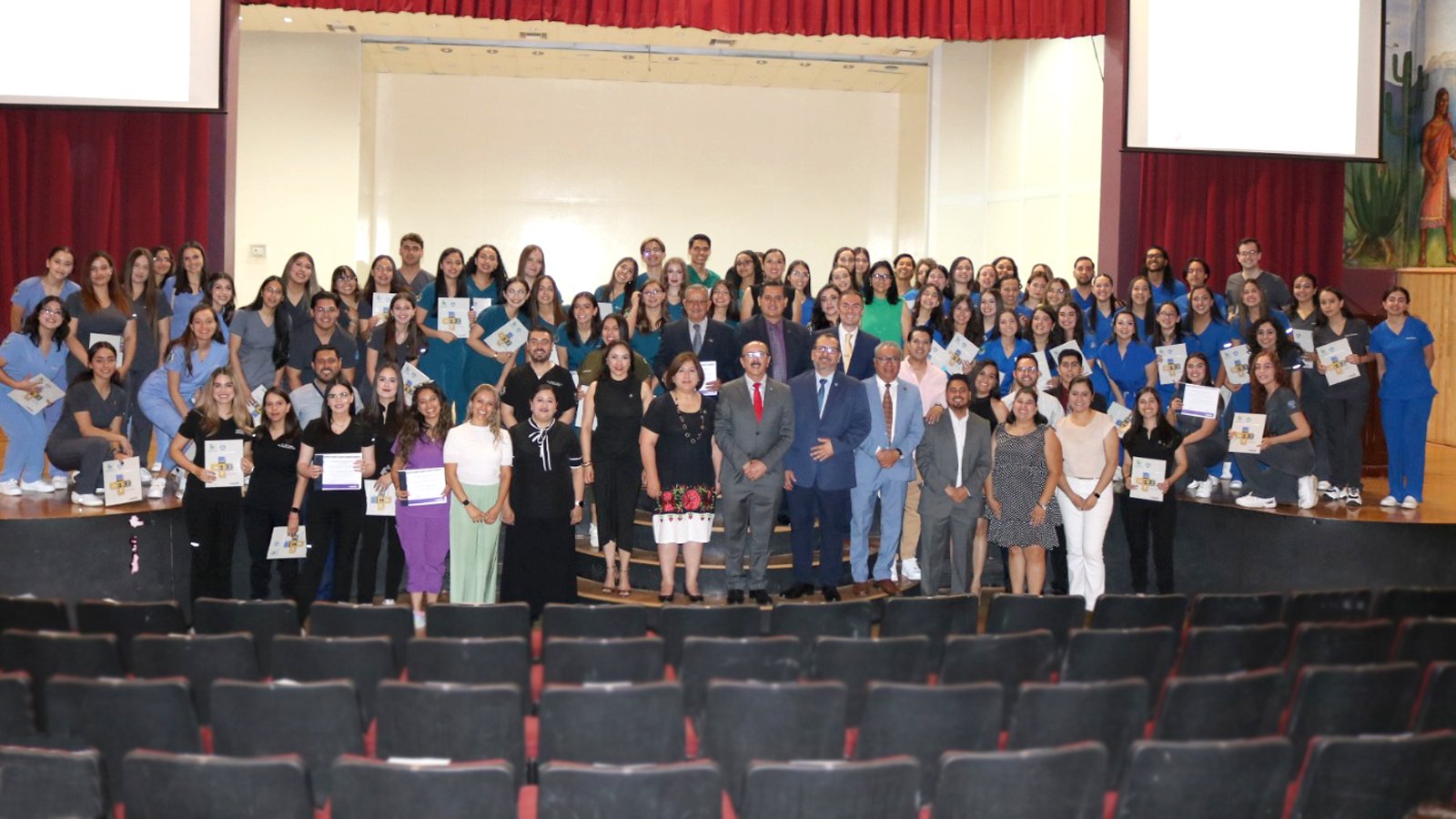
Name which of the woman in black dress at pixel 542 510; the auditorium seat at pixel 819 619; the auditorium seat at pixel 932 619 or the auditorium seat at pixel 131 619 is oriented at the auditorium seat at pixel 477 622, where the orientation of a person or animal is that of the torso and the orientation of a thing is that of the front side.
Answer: the woman in black dress

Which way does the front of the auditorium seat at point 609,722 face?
away from the camera

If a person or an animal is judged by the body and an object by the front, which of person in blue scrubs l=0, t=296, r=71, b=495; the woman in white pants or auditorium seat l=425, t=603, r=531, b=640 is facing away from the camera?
the auditorium seat

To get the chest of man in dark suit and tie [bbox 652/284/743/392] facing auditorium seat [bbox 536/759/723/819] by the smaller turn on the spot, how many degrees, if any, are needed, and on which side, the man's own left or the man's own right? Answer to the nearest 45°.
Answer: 0° — they already face it

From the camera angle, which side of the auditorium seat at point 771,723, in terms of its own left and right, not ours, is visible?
back

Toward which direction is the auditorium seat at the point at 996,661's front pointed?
away from the camera

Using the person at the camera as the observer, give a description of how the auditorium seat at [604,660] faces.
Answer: facing away from the viewer

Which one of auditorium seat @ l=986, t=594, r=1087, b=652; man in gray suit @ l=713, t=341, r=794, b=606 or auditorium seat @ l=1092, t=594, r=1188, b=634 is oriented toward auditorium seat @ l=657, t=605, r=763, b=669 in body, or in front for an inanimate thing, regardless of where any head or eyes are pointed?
the man in gray suit

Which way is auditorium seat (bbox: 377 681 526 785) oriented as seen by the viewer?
away from the camera

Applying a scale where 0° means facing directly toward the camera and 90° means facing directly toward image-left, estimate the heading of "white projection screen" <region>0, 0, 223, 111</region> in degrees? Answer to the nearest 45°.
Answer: approximately 0°

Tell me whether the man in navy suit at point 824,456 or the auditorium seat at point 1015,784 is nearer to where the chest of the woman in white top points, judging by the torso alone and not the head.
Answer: the auditorium seat

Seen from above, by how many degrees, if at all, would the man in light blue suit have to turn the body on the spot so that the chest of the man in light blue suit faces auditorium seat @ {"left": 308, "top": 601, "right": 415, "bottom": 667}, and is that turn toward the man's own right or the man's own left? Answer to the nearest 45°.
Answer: approximately 45° to the man's own right

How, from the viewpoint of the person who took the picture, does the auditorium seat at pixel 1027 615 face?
facing away from the viewer

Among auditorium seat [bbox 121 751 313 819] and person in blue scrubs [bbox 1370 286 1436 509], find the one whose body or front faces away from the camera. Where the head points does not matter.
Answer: the auditorium seat

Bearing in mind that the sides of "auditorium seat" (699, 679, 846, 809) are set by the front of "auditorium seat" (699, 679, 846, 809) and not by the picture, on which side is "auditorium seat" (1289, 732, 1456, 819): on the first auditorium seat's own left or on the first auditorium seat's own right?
on the first auditorium seat's own right
